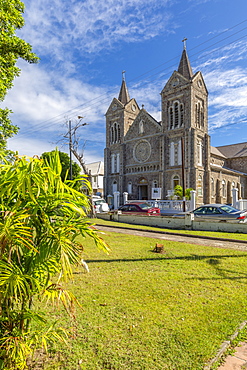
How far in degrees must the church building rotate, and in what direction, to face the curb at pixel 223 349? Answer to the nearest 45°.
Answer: approximately 45° to its left

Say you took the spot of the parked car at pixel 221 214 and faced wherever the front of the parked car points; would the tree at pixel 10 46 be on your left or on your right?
on your left

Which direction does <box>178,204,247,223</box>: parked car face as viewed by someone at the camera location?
facing away from the viewer and to the left of the viewer

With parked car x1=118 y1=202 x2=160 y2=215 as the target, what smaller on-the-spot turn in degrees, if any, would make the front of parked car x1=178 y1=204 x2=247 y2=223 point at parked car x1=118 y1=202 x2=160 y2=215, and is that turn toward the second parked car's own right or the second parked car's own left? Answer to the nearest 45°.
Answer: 0° — it already faces it

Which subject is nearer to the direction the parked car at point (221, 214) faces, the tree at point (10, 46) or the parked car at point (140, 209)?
the parked car

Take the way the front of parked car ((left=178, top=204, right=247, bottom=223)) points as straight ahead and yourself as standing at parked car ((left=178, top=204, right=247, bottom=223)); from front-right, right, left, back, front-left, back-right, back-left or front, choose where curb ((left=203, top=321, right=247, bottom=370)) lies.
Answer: back-left

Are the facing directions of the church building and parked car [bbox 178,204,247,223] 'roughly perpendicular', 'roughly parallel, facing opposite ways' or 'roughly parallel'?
roughly perpendicular

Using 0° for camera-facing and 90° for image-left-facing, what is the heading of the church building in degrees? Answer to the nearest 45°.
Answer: approximately 45°

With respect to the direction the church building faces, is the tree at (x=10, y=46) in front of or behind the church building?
in front

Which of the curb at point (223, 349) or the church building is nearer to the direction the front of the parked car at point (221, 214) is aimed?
the church building

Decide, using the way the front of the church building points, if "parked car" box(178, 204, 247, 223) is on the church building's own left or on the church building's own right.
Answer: on the church building's own left

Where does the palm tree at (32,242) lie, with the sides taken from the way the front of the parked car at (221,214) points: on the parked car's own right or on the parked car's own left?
on the parked car's own left
